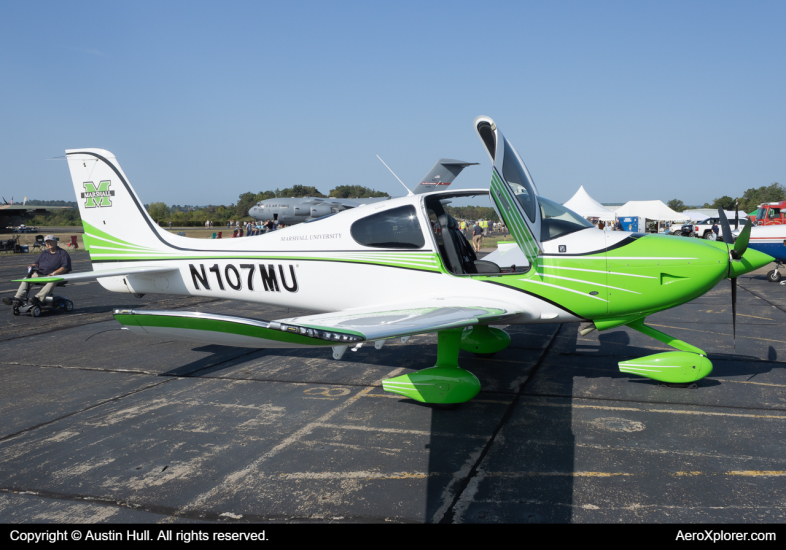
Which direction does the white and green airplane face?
to the viewer's right

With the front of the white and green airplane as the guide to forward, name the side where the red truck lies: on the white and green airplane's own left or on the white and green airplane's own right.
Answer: on the white and green airplane's own left

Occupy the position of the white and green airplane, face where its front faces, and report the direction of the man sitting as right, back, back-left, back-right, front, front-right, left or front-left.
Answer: back-left

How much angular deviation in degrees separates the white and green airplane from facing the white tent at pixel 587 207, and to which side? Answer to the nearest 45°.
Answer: approximately 90° to its left

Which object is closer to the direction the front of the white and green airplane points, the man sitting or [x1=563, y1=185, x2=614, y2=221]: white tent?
the white tent

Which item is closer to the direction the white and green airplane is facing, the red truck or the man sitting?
the red truck
